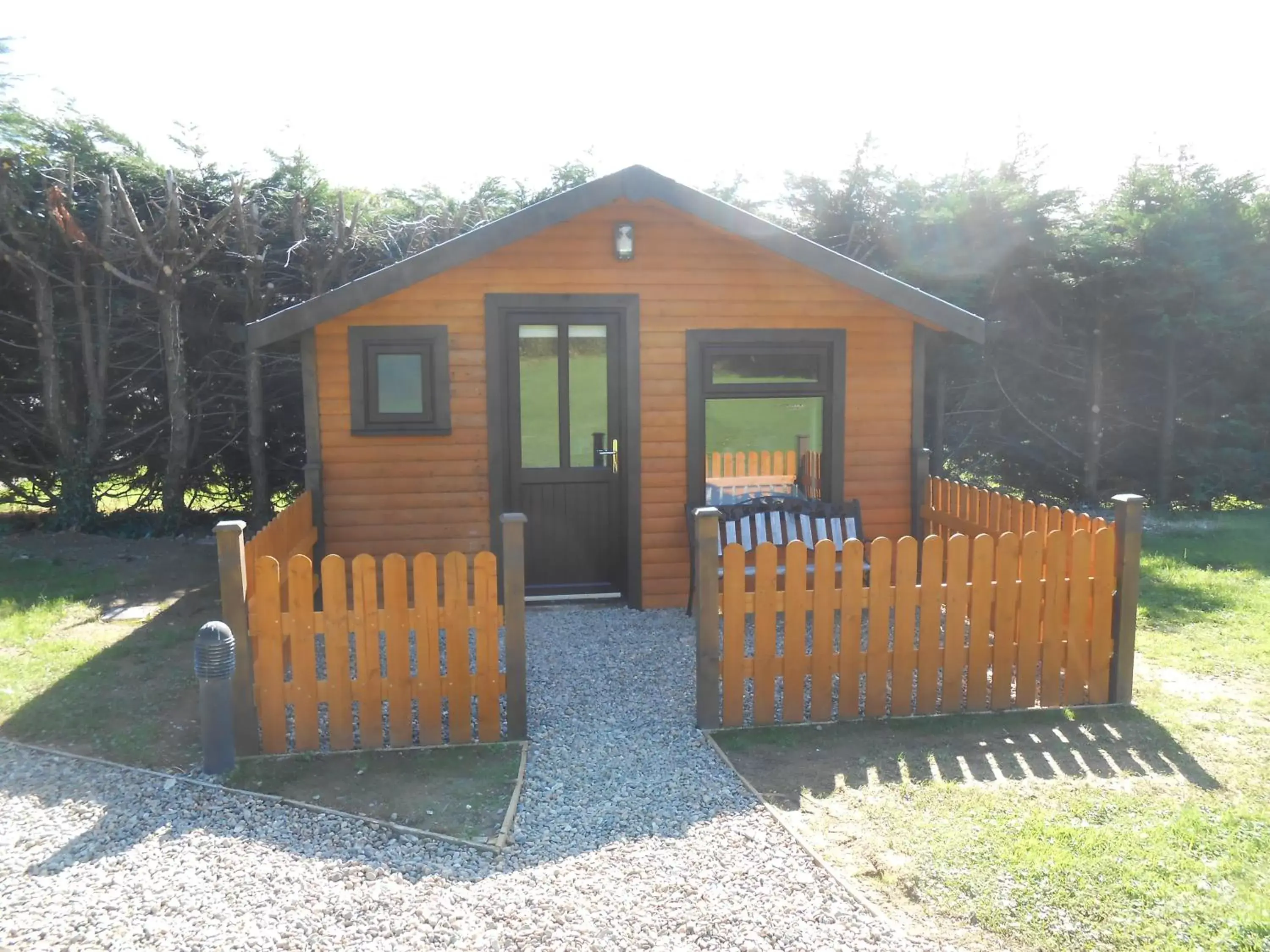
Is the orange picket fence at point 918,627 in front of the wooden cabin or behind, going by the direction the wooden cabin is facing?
in front

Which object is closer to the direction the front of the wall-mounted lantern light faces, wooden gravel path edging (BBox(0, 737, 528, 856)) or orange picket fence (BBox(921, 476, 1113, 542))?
the wooden gravel path edging

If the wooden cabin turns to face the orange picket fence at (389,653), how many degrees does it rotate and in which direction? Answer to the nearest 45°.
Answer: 0° — it already faces it

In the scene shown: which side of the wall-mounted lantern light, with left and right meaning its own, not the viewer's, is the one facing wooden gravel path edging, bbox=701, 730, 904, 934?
front

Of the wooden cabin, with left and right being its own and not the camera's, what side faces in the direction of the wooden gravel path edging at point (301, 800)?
front

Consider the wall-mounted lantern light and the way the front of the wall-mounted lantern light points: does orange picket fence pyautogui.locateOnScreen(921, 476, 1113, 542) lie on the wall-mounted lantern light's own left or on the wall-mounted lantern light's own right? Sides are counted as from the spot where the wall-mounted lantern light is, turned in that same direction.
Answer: on the wall-mounted lantern light's own left

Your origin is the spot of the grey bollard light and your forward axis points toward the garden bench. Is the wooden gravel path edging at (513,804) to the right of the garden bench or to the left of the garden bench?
right

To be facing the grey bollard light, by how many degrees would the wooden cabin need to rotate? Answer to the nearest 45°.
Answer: approximately 45° to its right

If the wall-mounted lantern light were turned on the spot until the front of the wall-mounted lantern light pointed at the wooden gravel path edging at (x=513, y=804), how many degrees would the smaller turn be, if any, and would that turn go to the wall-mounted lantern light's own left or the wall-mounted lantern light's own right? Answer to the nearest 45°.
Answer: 0° — it already faces it

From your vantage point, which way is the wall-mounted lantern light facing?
toward the camera

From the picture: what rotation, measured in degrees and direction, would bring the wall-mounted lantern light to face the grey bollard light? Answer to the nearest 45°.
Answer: approximately 45° to its right

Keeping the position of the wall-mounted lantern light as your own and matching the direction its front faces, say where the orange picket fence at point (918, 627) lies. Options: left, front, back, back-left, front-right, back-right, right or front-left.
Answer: front-left
